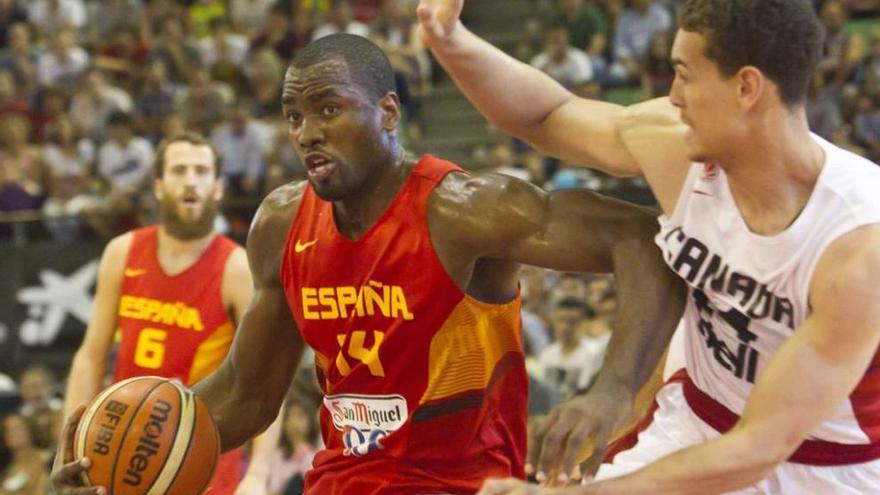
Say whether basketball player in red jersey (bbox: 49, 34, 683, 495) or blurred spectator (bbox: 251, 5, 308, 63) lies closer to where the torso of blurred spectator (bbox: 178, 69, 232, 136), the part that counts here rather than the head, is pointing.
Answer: the basketball player in red jersey

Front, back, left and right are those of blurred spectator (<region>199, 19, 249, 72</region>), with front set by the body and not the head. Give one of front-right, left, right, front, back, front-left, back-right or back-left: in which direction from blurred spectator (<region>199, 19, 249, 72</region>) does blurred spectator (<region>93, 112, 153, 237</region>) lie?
front-right

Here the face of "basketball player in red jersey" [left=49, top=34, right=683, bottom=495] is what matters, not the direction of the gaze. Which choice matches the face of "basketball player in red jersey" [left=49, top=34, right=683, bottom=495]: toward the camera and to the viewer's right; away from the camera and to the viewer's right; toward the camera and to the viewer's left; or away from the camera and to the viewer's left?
toward the camera and to the viewer's left

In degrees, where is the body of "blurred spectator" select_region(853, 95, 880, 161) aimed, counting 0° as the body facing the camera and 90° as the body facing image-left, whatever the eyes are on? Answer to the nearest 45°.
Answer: approximately 0°

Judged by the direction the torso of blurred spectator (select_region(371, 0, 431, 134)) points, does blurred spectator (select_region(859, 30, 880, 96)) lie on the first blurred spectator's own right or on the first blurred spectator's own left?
on the first blurred spectator's own left

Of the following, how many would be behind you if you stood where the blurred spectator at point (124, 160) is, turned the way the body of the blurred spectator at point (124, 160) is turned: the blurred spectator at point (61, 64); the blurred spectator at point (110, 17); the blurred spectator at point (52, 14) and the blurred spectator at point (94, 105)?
4

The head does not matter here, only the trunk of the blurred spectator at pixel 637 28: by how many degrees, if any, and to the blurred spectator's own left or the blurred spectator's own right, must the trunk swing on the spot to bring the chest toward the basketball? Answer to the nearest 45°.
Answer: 0° — they already face it
